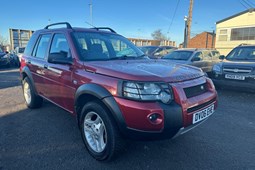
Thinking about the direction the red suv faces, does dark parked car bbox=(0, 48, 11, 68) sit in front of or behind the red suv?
behind

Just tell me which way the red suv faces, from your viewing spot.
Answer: facing the viewer and to the right of the viewer

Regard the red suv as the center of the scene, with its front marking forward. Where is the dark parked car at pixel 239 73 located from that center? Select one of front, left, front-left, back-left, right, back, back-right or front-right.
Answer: left

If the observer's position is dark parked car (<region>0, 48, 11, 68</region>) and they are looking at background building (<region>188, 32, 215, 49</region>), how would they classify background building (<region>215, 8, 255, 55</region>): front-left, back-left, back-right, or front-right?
front-right

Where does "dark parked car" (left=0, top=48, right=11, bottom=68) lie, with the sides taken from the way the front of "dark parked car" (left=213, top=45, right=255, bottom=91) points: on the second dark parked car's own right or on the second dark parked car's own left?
on the second dark parked car's own right

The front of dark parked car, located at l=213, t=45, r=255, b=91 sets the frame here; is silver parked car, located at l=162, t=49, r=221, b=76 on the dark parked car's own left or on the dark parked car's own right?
on the dark parked car's own right

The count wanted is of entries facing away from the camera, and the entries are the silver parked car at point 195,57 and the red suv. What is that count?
0

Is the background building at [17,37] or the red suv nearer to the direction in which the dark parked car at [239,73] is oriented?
the red suv

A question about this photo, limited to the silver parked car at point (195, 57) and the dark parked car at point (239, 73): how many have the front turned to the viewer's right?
0

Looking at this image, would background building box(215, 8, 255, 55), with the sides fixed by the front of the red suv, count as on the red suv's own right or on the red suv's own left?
on the red suv's own left

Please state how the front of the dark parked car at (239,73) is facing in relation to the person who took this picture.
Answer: facing the viewer and to the left of the viewer

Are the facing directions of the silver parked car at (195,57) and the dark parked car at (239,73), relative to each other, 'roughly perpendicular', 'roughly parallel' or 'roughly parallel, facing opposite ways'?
roughly parallel

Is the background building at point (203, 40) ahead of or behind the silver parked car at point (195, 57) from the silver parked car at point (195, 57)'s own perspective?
behind

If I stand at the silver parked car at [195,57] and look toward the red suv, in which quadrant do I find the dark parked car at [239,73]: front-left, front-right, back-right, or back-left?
front-left

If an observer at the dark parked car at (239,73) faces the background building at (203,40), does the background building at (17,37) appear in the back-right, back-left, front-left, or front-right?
front-left

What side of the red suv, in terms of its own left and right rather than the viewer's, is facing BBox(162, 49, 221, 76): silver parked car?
left
